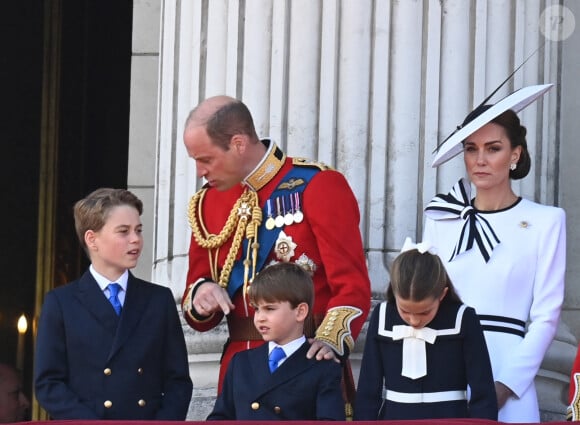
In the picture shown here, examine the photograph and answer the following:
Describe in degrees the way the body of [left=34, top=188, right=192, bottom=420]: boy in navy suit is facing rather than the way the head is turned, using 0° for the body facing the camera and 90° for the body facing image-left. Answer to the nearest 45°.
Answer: approximately 0°

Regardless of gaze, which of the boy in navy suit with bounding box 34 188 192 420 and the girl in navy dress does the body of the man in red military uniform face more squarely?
the boy in navy suit

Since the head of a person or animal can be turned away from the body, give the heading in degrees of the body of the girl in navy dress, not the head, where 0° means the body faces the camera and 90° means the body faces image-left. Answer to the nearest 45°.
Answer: approximately 0°

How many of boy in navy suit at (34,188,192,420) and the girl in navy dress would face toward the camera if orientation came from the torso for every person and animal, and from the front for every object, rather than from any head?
2

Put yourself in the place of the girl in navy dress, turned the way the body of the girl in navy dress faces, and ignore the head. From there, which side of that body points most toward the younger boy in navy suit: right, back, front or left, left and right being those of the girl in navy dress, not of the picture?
right

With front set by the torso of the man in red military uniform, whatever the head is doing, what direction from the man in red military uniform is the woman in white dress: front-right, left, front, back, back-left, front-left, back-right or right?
back-left

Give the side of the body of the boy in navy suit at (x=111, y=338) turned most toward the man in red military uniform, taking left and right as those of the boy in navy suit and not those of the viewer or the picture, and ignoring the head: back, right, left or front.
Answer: left

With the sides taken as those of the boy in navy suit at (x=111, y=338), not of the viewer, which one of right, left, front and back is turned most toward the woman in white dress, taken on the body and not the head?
left

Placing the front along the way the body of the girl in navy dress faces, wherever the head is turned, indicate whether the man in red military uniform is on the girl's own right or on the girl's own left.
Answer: on the girl's own right
